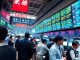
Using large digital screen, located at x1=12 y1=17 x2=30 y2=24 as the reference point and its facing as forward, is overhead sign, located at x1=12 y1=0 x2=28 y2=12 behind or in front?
in front

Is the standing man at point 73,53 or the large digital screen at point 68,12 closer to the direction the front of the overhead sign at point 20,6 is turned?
the standing man

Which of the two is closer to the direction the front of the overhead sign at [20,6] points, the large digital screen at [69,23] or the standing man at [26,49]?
the standing man

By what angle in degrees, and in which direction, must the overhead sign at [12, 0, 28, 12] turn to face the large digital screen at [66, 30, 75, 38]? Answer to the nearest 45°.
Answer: approximately 45° to its left

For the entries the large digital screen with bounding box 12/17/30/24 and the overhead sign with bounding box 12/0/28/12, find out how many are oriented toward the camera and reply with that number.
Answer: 2

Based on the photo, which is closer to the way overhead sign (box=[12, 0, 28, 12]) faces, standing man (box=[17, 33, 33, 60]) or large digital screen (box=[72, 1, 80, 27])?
the standing man

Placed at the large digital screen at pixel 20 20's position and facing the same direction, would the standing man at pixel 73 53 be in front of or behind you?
in front

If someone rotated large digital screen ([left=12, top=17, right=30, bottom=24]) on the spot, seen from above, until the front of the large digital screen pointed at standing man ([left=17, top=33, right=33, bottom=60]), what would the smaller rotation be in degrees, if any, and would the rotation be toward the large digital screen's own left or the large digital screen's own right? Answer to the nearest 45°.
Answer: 0° — it already faces them
